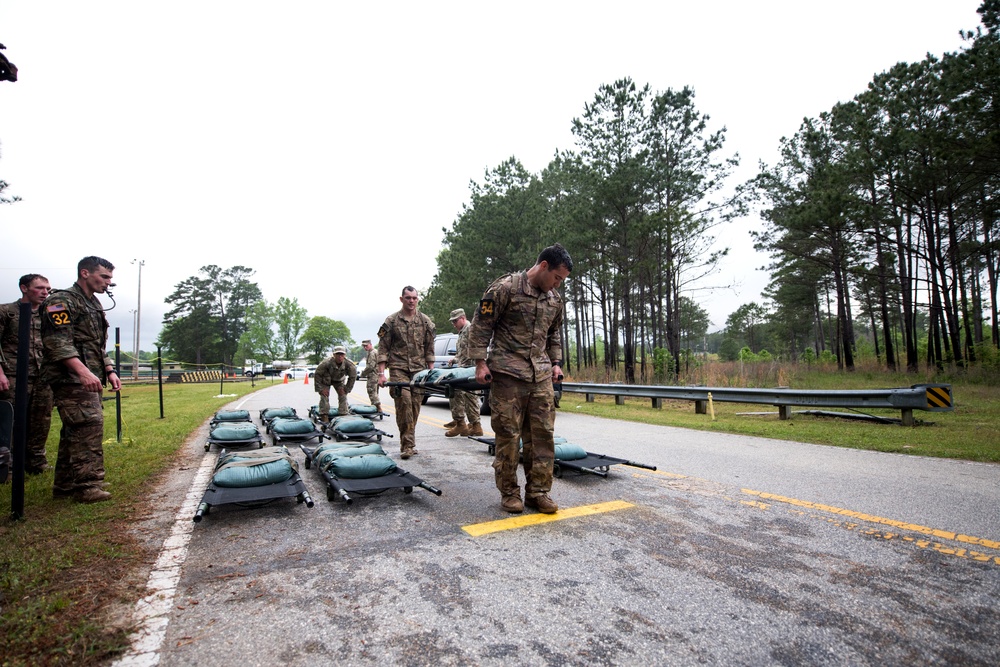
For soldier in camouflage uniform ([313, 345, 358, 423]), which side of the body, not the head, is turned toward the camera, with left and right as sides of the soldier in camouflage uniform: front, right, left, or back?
front

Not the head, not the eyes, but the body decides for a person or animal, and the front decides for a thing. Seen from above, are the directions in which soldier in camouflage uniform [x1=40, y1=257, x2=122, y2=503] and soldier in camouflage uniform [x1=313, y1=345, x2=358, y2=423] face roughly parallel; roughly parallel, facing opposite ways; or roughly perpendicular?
roughly perpendicular

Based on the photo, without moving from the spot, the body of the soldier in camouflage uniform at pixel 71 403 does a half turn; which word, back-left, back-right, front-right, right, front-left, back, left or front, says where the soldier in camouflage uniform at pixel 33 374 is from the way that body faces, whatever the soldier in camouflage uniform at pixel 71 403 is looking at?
right

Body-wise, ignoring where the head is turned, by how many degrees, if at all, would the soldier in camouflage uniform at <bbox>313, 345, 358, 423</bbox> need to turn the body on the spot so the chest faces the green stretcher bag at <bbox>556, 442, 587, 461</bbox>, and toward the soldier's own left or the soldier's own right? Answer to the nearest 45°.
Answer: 0° — they already face it

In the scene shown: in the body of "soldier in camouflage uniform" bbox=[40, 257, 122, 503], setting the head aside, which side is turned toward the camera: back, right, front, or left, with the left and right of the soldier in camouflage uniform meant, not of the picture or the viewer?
right

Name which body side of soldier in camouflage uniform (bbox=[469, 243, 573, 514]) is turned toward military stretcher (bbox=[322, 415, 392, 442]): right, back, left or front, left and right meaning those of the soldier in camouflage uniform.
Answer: back

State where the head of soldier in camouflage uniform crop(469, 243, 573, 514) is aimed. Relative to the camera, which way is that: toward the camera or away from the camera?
toward the camera

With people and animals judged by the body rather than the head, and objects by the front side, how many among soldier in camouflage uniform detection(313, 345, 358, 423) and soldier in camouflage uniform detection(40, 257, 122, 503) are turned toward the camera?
1

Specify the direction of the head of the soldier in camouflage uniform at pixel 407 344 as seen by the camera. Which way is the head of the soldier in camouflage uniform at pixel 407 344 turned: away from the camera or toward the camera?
toward the camera

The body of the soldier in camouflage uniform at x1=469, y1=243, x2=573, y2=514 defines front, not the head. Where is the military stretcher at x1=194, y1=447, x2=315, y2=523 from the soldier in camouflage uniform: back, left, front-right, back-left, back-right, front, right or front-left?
back-right

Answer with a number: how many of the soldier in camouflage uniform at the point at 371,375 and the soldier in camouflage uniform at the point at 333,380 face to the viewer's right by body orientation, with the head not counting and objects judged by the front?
0

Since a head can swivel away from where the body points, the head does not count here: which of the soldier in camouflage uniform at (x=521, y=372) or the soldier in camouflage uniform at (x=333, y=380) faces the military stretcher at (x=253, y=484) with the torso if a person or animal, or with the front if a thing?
the soldier in camouflage uniform at (x=333, y=380)

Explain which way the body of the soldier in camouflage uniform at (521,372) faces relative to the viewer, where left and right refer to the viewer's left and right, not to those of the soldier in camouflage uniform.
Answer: facing the viewer and to the right of the viewer

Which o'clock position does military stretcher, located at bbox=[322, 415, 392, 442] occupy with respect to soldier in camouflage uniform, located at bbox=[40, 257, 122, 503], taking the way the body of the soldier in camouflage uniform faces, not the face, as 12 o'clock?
The military stretcher is roughly at 11 o'clock from the soldier in camouflage uniform.

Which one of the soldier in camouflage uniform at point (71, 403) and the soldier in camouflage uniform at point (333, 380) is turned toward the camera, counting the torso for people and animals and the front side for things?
the soldier in camouflage uniform at point (333, 380)
